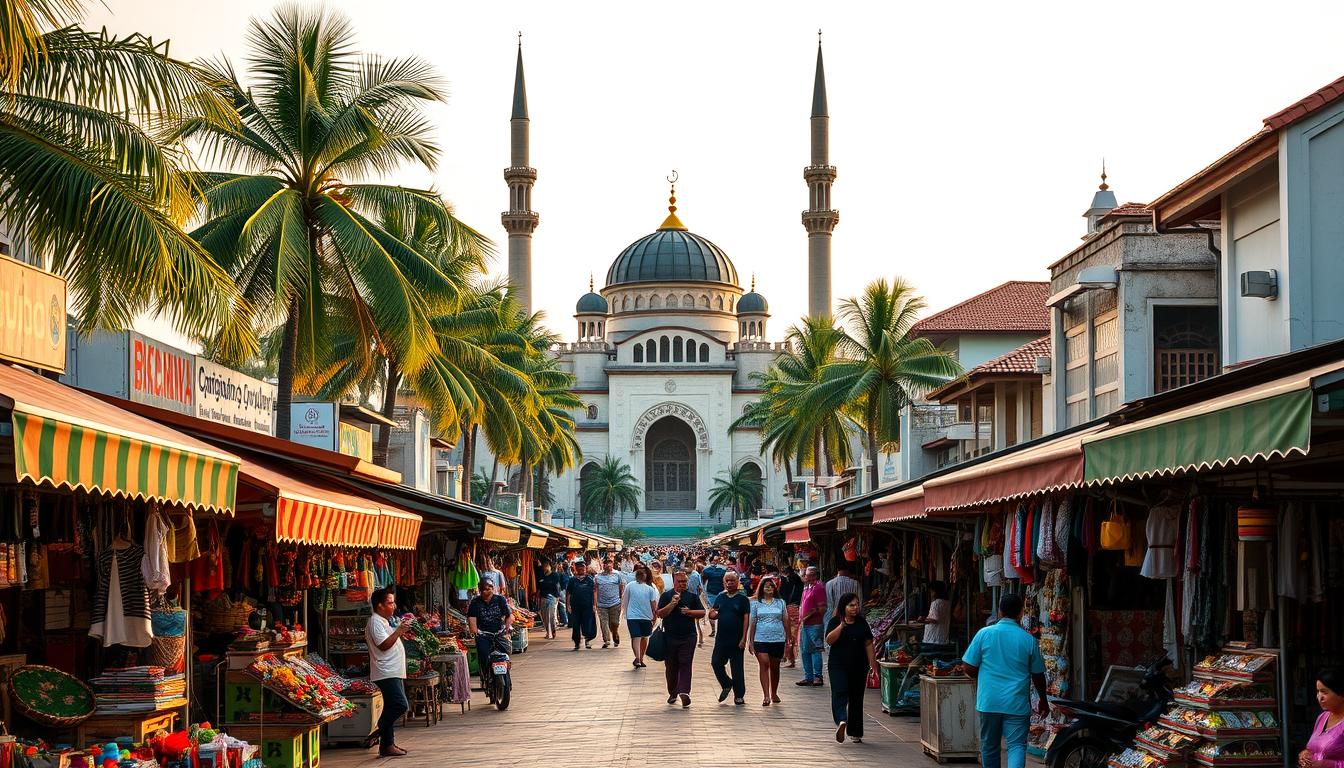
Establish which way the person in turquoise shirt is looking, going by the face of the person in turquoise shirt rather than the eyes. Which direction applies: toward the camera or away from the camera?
away from the camera

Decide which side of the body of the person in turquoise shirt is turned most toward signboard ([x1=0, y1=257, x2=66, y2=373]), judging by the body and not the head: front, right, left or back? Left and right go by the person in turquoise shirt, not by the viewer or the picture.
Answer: left

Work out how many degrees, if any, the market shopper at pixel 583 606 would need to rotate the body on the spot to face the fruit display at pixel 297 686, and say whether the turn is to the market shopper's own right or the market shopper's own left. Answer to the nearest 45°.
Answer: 0° — they already face it

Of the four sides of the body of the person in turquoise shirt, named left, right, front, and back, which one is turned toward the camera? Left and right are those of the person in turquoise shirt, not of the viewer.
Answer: back

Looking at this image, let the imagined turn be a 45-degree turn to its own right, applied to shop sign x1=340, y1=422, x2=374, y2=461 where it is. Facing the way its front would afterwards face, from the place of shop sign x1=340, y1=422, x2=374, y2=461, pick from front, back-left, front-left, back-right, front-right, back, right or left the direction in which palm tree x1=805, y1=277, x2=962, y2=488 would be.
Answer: back-left

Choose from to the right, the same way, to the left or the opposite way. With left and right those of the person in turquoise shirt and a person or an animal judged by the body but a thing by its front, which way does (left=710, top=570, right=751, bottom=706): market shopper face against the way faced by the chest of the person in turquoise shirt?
the opposite way

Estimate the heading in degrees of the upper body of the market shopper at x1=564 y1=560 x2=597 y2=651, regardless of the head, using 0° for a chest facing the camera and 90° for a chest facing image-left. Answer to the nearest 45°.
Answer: approximately 0°

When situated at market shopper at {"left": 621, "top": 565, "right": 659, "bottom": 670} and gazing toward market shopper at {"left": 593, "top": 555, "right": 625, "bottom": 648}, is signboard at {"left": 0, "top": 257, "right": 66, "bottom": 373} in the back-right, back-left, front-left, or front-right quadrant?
back-left
